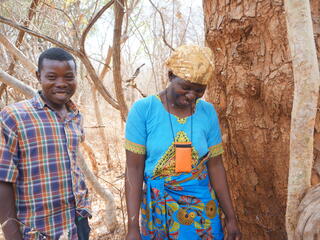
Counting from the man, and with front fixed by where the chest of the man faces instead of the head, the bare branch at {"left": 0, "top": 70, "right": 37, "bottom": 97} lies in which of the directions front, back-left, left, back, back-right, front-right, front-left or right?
back-left

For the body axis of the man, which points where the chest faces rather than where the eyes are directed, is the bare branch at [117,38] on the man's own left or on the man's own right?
on the man's own left

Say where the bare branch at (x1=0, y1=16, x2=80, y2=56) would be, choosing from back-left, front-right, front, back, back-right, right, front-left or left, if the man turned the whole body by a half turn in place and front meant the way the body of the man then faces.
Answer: front-right

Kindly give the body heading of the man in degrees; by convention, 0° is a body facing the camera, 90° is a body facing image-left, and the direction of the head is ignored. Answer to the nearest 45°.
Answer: approximately 315°

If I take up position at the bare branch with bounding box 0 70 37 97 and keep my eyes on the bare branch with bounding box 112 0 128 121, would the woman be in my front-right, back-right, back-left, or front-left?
front-right

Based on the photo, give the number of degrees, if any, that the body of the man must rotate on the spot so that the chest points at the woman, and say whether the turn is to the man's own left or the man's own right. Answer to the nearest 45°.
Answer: approximately 45° to the man's own left

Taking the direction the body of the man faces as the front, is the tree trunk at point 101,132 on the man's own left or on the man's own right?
on the man's own left

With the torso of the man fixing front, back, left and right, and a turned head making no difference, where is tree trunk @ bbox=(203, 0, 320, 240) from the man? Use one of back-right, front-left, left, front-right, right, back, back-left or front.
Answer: front-left
